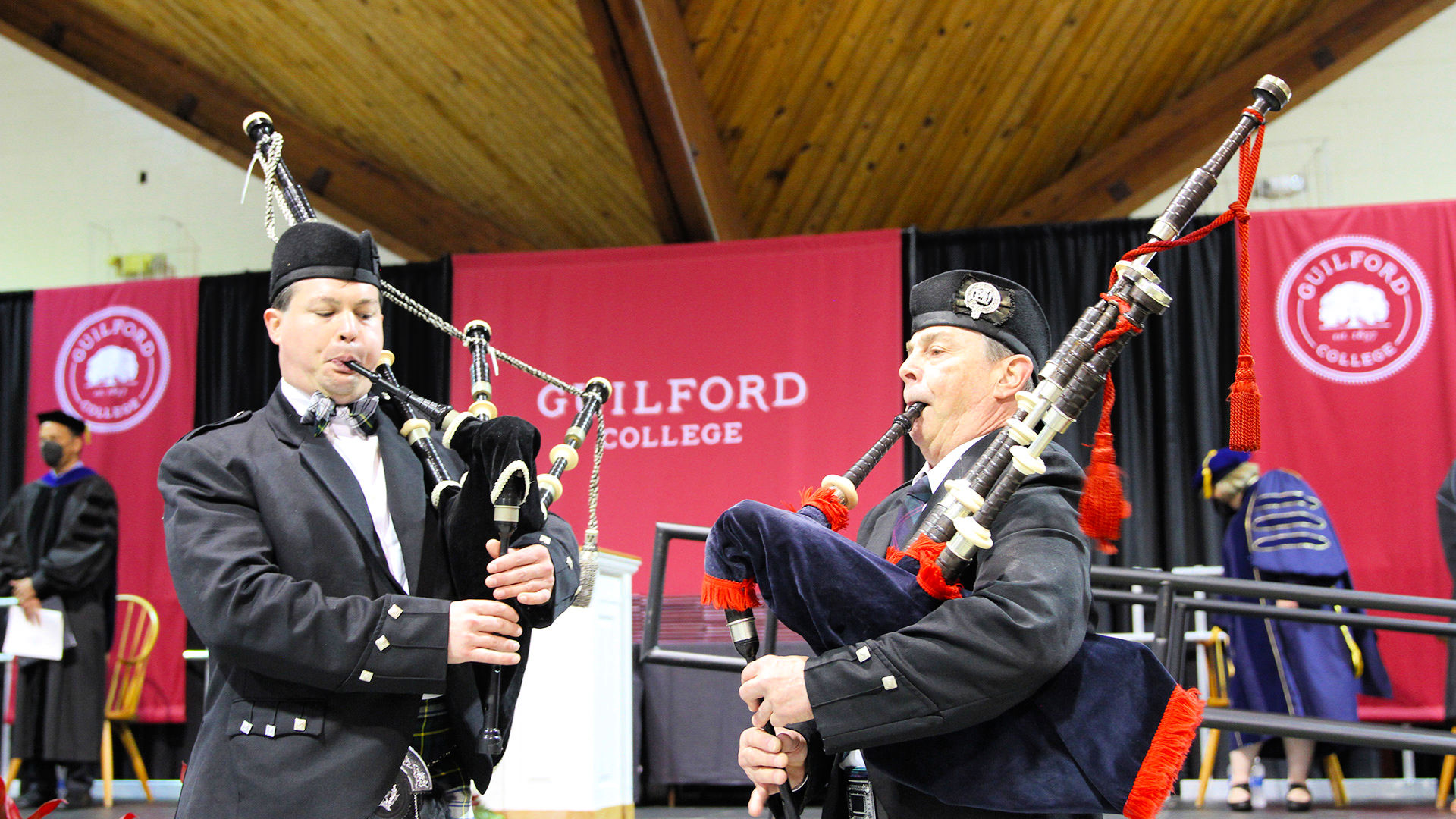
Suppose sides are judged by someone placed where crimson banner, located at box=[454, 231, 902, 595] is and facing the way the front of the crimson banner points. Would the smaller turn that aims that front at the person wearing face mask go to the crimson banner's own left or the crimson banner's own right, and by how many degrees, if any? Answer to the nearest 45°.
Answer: approximately 90° to the crimson banner's own right

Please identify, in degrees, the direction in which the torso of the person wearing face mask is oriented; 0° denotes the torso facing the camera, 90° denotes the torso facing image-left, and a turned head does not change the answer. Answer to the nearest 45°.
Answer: approximately 45°

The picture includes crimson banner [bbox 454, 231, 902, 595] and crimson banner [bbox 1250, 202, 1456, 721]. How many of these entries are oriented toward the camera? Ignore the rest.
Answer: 2

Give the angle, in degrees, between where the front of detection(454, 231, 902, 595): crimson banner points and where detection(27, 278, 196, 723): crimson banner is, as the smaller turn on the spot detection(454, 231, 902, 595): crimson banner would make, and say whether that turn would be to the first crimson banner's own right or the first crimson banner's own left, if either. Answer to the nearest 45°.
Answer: approximately 90° to the first crimson banner's own right

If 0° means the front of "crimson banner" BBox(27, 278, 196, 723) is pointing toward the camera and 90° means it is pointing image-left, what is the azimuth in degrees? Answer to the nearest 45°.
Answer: approximately 0°

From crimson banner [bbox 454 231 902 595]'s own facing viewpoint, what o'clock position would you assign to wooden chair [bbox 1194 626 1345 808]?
The wooden chair is roughly at 10 o'clock from the crimson banner.

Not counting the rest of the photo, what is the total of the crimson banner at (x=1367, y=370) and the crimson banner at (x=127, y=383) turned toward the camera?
2

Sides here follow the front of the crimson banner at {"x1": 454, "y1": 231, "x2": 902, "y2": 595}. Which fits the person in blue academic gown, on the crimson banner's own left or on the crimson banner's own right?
on the crimson banner's own left
